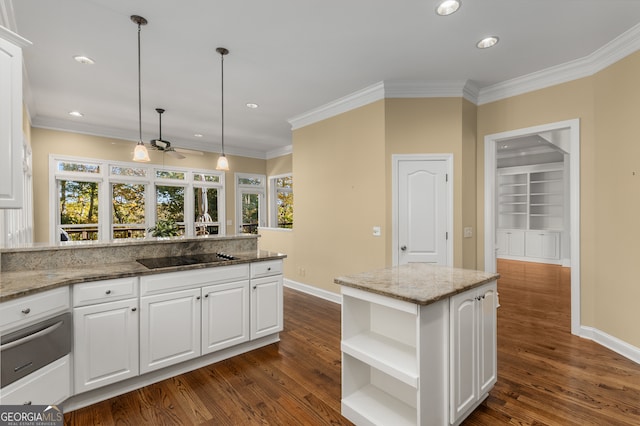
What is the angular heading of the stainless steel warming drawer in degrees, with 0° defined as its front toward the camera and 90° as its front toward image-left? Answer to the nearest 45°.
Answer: approximately 315°

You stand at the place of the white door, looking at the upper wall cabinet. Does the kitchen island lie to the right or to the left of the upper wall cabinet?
left
